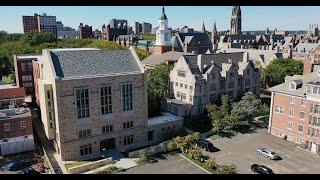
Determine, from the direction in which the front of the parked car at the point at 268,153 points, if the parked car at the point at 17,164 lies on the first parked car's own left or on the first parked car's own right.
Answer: on the first parked car's own right

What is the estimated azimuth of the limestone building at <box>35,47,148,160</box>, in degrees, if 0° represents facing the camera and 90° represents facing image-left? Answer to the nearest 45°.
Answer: approximately 0°

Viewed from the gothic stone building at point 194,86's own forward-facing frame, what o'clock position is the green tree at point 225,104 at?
The green tree is roughly at 11 o'clock from the gothic stone building.

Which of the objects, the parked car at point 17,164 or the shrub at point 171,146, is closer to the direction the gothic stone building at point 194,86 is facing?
the shrub
